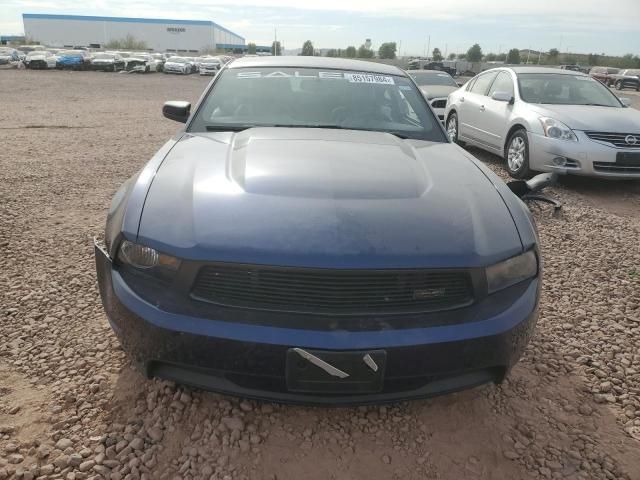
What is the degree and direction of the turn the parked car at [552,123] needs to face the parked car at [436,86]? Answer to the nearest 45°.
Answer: approximately 180°

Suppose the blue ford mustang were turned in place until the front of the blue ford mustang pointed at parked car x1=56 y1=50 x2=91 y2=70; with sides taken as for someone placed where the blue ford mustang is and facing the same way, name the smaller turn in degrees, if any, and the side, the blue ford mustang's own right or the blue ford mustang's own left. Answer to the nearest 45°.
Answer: approximately 135° to the blue ford mustang's own right

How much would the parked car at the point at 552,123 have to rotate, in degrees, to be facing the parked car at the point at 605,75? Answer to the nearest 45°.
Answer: approximately 135° to its left

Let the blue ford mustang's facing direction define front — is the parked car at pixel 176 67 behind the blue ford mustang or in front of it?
behind

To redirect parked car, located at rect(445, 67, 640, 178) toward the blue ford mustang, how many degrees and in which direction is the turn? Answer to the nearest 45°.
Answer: approximately 45° to its right

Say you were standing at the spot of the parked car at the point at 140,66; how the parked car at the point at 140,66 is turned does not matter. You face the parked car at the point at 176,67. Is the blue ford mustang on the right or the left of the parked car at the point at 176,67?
right

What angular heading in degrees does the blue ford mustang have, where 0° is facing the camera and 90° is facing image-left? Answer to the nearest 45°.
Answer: approximately 0°

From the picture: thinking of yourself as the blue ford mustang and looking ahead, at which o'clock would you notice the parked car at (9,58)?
The parked car is roughly at 5 o'clock from the blue ford mustang.

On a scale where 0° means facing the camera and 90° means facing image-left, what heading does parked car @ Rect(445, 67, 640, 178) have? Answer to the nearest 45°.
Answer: approximately 315°

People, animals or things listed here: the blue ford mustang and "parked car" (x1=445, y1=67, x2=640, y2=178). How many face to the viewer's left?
0

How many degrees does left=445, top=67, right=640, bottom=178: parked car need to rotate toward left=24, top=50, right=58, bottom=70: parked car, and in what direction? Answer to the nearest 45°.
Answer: approximately 180°

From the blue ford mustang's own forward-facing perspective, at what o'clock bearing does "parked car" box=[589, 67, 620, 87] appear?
The parked car is roughly at 7 o'clock from the blue ford mustang.

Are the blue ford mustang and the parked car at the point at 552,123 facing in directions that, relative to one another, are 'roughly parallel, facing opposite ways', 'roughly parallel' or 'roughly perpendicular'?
roughly parallel

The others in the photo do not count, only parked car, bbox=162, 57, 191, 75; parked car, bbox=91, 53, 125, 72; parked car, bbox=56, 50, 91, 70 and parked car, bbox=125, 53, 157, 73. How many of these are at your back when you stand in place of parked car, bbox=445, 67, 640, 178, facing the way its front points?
4
